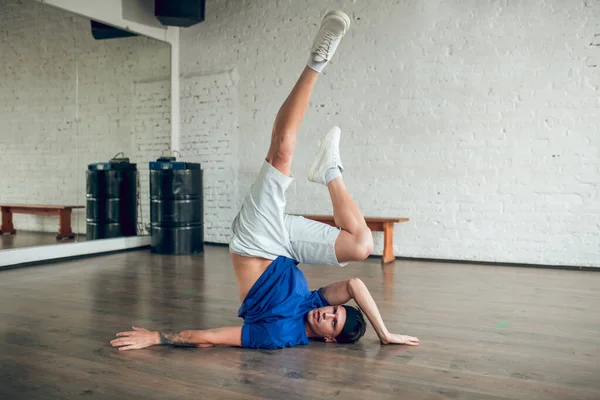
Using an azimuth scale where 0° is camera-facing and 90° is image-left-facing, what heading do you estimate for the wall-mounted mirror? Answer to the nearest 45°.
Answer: approximately 315°

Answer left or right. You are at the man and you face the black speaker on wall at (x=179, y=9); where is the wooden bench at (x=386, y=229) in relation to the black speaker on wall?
right

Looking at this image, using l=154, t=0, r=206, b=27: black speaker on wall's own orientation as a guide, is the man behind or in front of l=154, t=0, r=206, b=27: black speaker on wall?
in front

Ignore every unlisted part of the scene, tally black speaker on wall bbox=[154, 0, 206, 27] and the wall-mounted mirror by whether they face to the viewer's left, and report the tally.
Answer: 0

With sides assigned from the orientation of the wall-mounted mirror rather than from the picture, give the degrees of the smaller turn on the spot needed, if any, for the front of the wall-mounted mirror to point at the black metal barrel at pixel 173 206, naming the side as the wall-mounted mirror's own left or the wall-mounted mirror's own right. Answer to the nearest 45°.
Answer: approximately 45° to the wall-mounted mirror's own left
